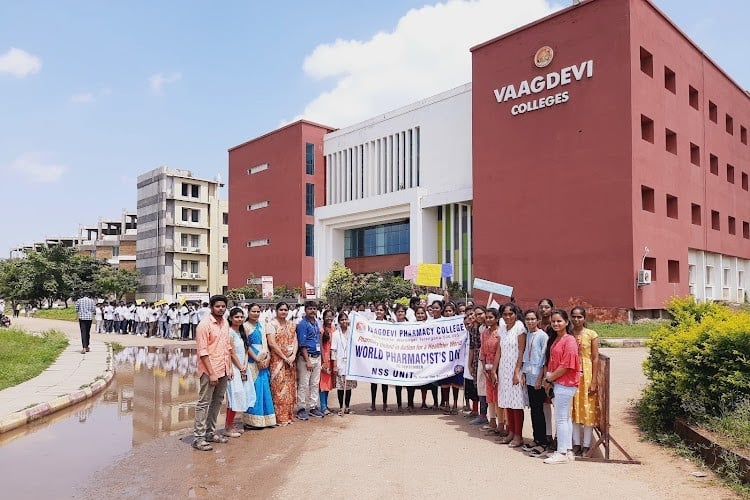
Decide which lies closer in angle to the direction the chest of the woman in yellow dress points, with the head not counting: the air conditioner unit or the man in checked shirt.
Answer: the man in checked shirt

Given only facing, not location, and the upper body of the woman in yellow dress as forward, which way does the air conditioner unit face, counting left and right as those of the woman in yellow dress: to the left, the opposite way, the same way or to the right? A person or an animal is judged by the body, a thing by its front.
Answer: to the left

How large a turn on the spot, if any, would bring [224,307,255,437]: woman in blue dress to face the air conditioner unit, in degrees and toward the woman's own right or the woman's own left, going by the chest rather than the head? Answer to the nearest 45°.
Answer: approximately 90° to the woman's own left

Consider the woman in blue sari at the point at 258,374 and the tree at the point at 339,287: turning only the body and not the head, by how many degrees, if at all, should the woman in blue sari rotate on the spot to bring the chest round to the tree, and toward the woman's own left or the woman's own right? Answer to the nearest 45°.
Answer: approximately 135° to the woman's own left

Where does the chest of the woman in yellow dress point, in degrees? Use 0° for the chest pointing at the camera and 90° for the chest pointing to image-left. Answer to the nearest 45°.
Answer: approximately 45°

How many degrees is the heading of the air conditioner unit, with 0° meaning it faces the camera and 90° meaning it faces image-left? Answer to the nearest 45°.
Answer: approximately 315°

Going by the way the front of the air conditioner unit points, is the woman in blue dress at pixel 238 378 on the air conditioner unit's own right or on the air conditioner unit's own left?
on the air conditioner unit's own right

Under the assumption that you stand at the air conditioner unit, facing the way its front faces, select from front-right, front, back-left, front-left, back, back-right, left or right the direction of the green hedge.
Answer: front-right

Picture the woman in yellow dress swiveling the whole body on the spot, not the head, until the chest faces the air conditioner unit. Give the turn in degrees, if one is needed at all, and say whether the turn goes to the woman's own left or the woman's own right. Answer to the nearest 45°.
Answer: approximately 135° to the woman's own right

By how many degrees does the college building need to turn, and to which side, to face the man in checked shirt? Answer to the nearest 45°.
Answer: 0° — it already faces them
